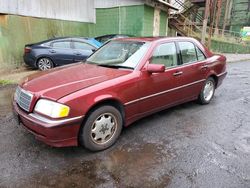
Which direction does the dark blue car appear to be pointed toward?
to the viewer's right

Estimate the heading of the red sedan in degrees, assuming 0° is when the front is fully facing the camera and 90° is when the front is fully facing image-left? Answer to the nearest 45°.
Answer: approximately 45°

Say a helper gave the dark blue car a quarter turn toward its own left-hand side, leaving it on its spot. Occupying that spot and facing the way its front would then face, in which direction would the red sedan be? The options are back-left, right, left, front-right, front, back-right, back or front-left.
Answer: back
